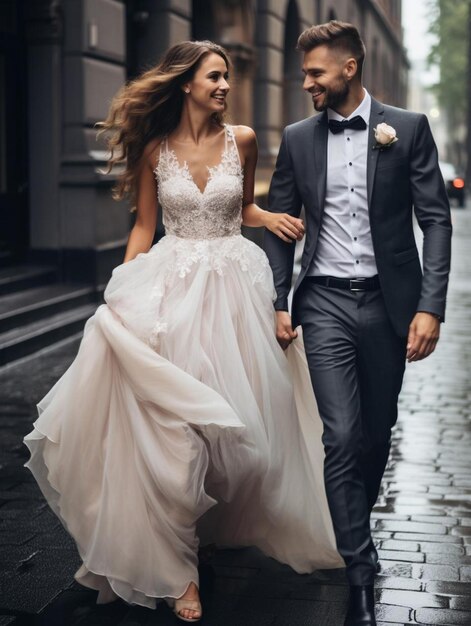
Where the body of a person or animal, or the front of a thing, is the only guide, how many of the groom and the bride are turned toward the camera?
2

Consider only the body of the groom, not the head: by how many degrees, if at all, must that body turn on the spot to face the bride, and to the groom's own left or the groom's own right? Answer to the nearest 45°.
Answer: approximately 90° to the groom's own right

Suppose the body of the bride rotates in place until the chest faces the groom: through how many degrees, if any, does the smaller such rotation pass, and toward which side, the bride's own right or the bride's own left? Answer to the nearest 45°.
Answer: approximately 90° to the bride's own left

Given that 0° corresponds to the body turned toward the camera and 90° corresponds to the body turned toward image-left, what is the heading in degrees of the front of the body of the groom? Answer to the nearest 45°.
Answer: approximately 0°
